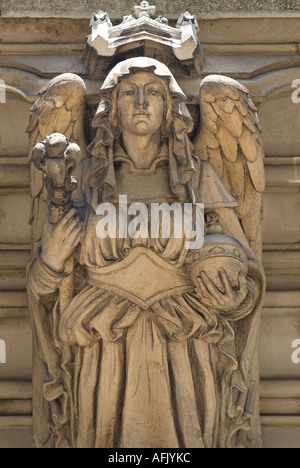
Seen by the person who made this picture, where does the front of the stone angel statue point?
facing the viewer
